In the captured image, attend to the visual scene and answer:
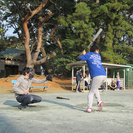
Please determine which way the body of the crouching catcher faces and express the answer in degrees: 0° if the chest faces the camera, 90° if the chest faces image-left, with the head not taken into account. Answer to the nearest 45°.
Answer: approximately 270°
